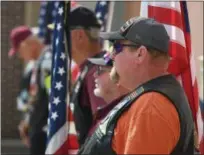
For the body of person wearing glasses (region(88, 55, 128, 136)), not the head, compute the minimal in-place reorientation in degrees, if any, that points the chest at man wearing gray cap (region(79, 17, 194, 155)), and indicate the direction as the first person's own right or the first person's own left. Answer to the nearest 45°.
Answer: approximately 90° to the first person's own left

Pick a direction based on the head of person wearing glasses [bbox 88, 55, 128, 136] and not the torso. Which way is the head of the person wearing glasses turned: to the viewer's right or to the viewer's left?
to the viewer's left

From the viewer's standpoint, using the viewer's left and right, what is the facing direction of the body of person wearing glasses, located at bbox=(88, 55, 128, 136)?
facing to the left of the viewer

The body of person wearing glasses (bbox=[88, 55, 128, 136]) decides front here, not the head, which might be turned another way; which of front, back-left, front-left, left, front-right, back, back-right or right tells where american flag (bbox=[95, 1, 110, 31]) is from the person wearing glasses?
right

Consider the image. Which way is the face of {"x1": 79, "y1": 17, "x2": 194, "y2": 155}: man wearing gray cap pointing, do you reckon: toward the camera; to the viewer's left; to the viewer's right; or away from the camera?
to the viewer's left

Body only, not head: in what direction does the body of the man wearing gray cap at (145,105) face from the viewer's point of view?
to the viewer's left

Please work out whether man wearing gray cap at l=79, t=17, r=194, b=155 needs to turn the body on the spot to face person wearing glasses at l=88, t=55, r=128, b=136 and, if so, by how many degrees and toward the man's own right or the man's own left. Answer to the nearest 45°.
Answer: approximately 90° to the man's own right

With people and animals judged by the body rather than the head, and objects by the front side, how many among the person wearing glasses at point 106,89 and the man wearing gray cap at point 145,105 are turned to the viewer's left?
2

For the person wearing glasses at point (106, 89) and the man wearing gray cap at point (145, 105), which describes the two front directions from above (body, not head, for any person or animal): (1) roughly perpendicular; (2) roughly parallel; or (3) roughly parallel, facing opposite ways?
roughly parallel
